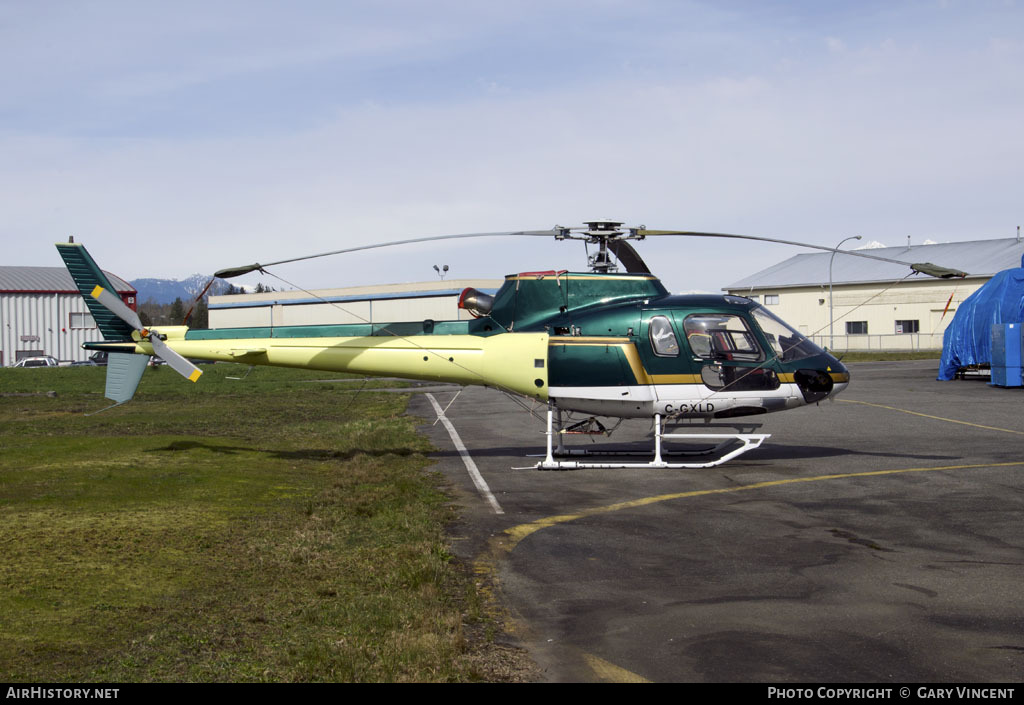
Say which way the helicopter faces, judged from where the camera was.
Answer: facing to the right of the viewer

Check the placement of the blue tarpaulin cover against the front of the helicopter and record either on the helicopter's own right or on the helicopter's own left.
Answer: on the helicopter's own left
